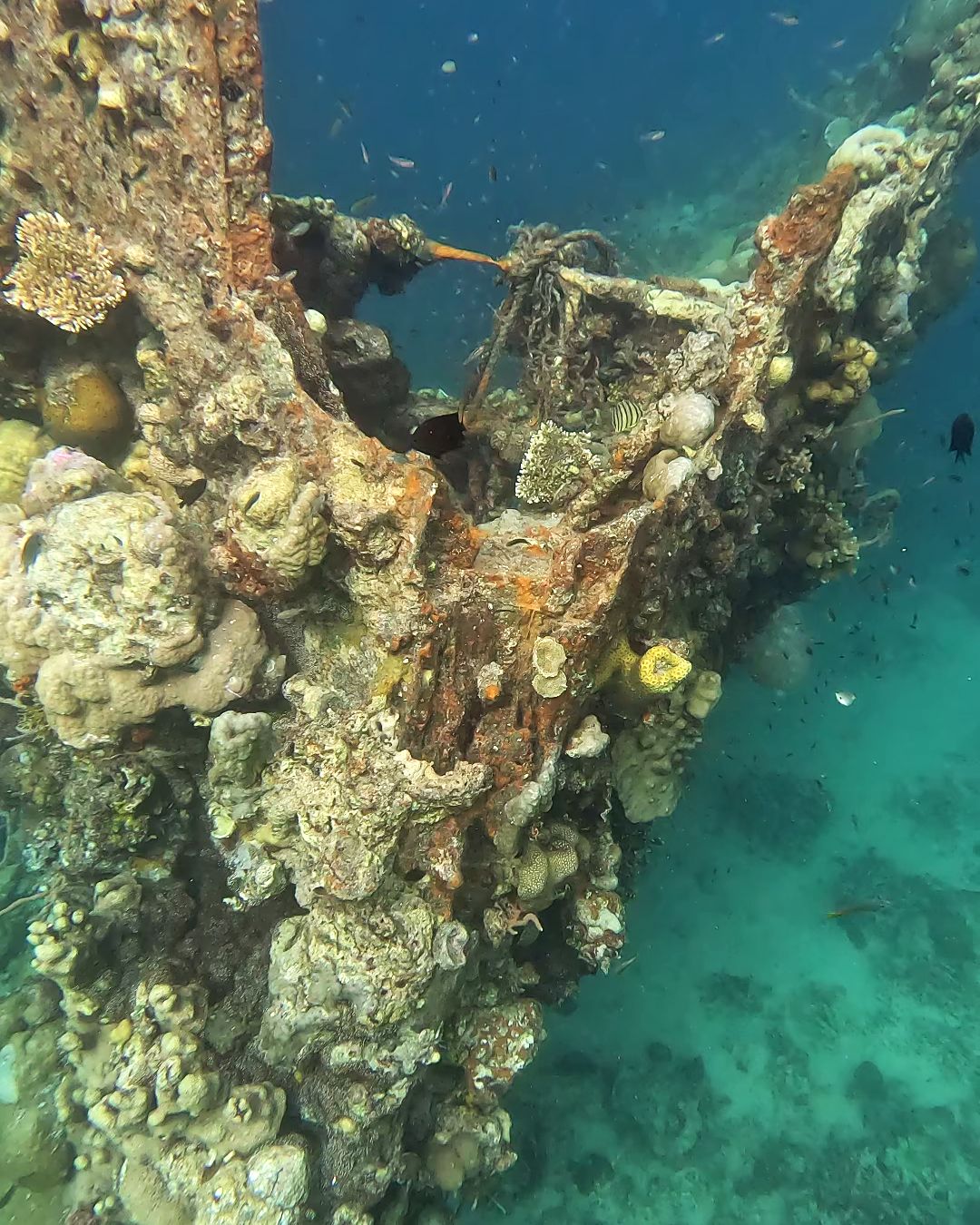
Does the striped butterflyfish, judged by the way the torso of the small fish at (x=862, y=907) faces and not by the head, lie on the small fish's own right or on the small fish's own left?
on the small fish's own right

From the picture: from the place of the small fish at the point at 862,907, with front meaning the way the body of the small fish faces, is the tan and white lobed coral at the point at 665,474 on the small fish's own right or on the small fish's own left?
on the small fish's own right
